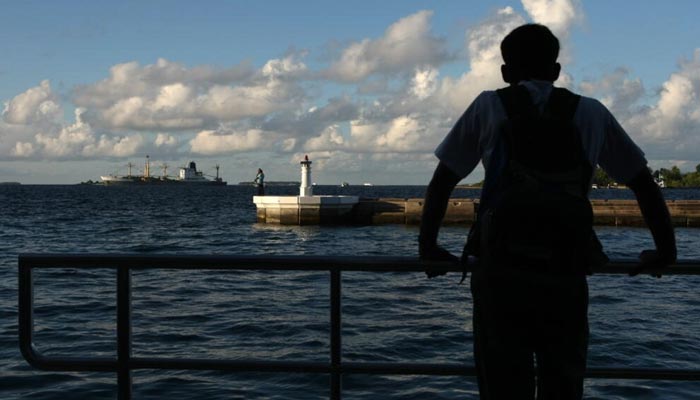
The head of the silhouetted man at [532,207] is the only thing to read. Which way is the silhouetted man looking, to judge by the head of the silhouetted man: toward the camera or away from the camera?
away from the camera

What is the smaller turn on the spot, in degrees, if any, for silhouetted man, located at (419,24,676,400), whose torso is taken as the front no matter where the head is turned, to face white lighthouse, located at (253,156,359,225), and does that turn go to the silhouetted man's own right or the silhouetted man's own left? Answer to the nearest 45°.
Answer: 0° — they already face it

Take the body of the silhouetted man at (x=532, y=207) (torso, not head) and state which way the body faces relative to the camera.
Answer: away from the camera
